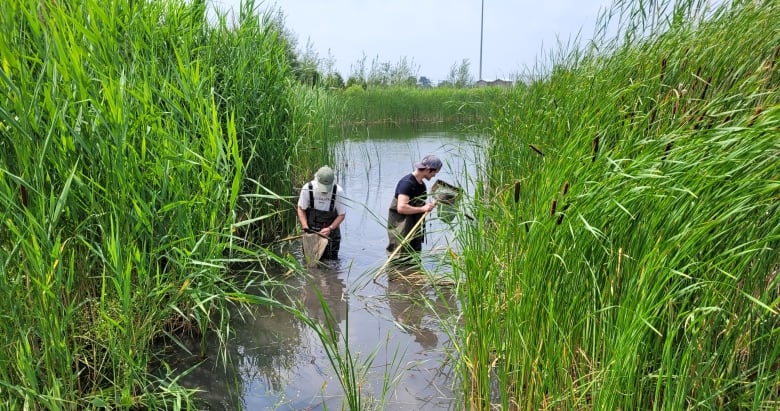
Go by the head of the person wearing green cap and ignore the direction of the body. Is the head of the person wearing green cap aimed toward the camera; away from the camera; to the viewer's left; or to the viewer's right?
toward the camera

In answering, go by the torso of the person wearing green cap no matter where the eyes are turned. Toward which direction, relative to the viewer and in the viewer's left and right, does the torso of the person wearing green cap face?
facing the viewer

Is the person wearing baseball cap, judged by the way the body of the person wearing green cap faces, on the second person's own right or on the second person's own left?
on the second person's own left
